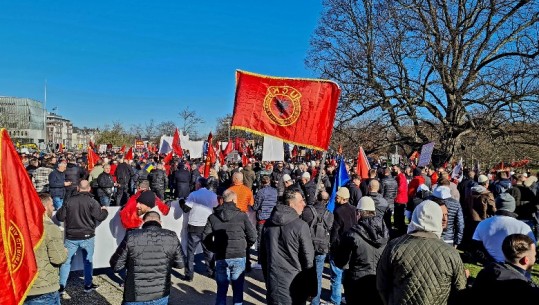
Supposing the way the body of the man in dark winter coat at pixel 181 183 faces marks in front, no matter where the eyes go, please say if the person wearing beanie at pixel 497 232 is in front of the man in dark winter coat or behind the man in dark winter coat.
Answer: behind

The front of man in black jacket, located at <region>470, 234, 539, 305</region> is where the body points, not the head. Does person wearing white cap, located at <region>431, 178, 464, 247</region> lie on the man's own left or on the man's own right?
on the man's own left

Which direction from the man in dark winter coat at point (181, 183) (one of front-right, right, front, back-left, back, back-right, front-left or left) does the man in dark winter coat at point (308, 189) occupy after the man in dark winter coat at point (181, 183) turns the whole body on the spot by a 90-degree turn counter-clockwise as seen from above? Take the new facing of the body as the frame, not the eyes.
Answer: back-left

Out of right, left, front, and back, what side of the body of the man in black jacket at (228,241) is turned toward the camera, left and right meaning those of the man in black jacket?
back

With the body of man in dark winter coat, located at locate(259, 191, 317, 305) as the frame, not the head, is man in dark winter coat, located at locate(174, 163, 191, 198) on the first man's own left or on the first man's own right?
on the first man's own left

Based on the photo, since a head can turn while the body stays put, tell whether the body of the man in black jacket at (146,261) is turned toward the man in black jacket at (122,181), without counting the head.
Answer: yes

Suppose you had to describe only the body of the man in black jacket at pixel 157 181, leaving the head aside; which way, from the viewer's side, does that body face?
away from the camera

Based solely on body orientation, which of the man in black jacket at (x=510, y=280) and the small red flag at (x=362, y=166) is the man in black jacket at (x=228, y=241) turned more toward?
the small red flag

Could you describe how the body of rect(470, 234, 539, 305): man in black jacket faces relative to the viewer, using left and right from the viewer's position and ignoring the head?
facing away from the viewer and to the right of the viewer

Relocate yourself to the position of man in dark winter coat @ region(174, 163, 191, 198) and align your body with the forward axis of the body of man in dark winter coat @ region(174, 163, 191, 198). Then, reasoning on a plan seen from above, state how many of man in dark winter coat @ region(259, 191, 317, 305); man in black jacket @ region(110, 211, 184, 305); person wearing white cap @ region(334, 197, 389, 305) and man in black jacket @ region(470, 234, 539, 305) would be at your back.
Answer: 4

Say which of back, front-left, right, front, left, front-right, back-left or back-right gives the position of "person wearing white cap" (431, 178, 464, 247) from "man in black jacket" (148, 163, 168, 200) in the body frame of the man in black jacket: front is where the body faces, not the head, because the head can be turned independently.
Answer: back-right

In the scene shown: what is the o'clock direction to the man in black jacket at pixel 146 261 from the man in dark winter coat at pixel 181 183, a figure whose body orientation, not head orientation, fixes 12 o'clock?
The man in black jacket is roughly at 6 o'clock from the man in dark winter coat.

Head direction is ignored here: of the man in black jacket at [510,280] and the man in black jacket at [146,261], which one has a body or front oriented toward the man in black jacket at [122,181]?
the man in black jacket at [146,261]
